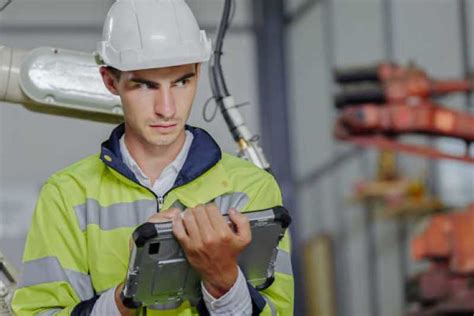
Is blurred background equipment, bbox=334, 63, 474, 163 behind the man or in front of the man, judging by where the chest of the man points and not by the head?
behind

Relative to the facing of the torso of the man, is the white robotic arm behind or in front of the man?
behind

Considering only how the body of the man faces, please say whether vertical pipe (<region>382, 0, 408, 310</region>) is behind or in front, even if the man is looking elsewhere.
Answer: behind

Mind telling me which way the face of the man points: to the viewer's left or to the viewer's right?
to the viewer's right

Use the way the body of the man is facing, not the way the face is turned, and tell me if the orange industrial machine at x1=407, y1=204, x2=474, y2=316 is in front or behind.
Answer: behind

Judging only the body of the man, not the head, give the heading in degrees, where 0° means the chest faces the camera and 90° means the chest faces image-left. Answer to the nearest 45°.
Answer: approximately 0°

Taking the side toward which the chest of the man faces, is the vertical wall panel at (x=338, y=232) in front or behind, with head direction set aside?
behind
